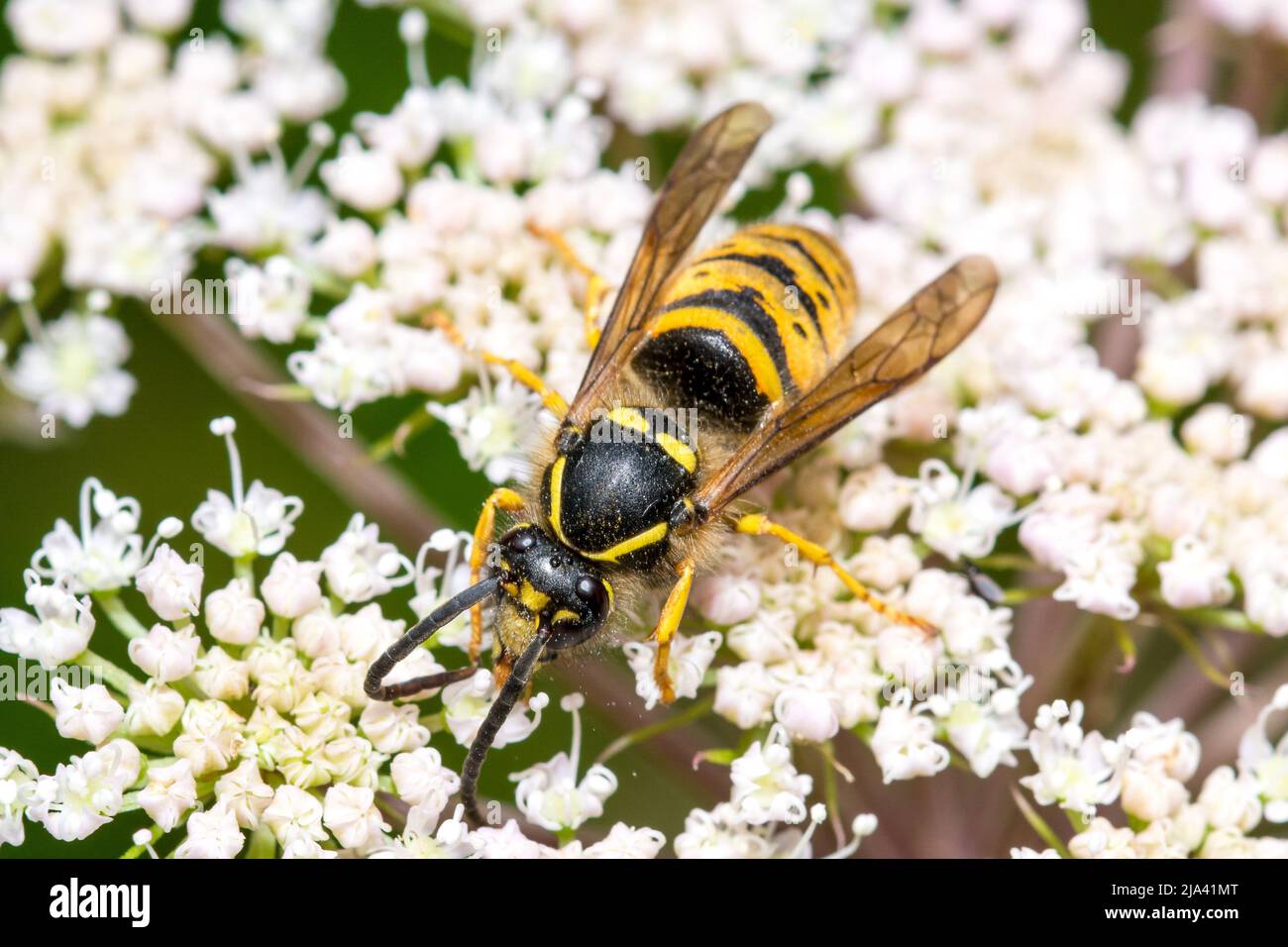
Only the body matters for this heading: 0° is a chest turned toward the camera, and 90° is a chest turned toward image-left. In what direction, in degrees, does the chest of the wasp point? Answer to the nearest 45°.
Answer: approximately 45°

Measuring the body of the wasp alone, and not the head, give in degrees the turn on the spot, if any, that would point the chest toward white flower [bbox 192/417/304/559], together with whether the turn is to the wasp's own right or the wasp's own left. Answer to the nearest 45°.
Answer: approximately 45° to the wasp's own right
